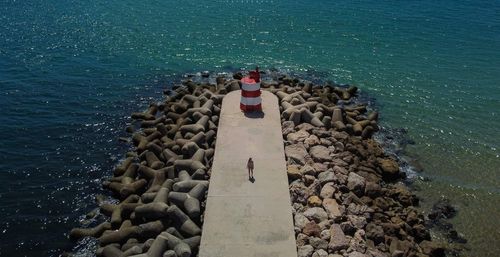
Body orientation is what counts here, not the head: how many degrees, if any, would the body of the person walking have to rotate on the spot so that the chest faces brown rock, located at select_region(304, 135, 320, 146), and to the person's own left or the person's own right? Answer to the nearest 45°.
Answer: approximately 45° to the person's own right

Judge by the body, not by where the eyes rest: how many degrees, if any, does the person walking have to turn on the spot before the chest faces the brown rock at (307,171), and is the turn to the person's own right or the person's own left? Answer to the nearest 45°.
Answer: approximately 90° to the person's own right

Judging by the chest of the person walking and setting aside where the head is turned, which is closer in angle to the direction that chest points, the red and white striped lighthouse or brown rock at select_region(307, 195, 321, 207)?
the red and white striped lighthouse

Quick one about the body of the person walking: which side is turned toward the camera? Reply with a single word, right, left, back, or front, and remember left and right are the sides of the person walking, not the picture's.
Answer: back

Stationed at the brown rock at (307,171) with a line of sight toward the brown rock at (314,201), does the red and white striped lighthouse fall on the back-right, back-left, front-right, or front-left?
back-right

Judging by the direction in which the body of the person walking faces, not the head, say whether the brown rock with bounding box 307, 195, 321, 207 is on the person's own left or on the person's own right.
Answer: on the person's own right

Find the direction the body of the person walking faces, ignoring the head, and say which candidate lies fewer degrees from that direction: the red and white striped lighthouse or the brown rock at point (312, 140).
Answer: the red and white striped lighthouse
